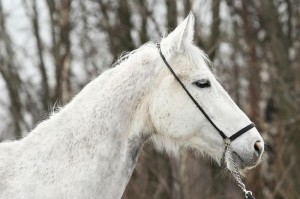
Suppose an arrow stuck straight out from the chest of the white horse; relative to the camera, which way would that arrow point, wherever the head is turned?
to the viewer's right
